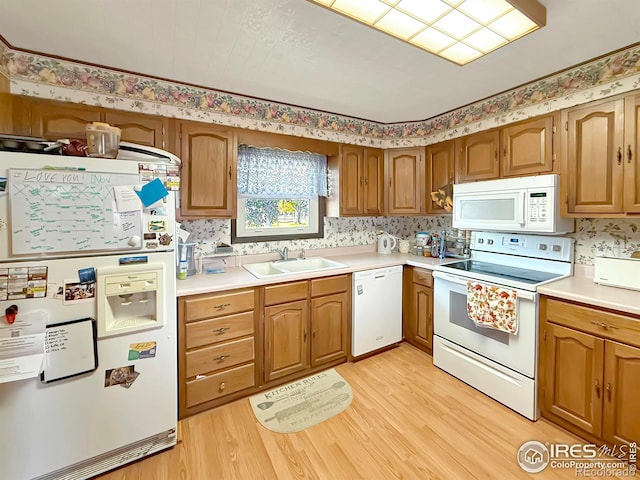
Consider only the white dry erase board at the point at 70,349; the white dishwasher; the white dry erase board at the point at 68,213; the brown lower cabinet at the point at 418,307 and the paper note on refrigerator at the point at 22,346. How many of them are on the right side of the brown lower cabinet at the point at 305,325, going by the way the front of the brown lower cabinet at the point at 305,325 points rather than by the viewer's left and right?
3

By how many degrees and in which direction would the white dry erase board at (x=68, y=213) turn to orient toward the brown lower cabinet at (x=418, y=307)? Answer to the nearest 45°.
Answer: approximately 90° to its left

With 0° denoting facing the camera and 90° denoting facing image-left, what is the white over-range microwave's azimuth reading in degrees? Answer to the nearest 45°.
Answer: approximately 45°

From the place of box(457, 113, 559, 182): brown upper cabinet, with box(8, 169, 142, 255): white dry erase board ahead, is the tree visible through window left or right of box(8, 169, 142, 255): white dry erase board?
right

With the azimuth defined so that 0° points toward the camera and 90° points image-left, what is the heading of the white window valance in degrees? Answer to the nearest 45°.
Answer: approximately 315°

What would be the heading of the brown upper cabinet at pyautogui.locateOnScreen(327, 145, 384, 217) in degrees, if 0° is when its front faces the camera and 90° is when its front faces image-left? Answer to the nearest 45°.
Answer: approximately 315°

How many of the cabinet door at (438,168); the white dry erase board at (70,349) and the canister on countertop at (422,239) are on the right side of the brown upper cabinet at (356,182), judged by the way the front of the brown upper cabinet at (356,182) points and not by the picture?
1

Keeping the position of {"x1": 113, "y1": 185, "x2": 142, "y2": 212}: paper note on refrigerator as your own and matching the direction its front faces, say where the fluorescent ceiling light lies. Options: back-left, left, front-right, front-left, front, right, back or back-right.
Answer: front-left

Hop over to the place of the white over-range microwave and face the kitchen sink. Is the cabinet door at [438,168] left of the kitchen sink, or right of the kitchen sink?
right

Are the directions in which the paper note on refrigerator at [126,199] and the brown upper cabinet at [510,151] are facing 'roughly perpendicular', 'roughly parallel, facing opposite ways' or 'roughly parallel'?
roughly perpendicular

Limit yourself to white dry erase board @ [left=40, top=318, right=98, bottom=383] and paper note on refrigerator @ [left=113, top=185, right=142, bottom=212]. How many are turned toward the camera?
2

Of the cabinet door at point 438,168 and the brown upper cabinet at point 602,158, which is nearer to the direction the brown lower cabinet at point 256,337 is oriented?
the brown upper cabinet

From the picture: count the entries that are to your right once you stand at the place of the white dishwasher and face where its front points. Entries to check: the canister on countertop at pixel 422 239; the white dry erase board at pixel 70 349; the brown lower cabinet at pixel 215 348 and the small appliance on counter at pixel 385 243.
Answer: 2
